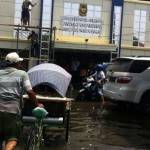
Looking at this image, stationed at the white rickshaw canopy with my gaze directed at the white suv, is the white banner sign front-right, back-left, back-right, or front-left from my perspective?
front-left

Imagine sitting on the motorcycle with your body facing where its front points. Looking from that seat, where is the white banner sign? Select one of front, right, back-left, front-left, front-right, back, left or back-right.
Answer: back-right

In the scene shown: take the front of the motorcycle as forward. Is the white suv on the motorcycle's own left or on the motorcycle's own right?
on the motorcycle's own left

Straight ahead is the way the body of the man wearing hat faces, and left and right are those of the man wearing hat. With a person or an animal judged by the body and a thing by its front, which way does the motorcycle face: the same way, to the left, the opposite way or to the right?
the opposite way

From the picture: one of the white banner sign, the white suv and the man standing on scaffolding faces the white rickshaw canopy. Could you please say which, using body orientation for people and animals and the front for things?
the white banner sign

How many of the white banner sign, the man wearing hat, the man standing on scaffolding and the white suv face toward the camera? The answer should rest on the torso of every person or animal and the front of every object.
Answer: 1

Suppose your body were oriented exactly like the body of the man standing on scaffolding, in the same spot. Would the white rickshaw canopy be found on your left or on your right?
on your right

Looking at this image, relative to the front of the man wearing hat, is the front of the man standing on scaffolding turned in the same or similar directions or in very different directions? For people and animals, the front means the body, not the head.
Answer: same or similar directions

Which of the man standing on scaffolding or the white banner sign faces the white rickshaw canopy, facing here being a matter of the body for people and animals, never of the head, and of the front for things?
the white banner sign

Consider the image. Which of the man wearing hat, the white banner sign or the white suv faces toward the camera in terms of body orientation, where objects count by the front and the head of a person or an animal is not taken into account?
the white banner sign

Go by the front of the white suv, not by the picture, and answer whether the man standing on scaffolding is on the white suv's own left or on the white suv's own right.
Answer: on the white suv's own left

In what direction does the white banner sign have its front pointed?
toward the camera

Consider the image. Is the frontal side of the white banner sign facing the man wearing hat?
yes

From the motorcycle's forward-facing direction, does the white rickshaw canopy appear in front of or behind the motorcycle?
in front

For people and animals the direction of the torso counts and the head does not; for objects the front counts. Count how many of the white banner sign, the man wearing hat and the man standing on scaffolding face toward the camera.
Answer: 1

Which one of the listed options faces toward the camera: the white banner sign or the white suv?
the white banner sign

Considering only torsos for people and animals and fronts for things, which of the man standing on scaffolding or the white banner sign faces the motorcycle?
the white banner sign

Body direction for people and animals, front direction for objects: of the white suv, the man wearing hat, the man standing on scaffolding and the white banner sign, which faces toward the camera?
the white banner sign
